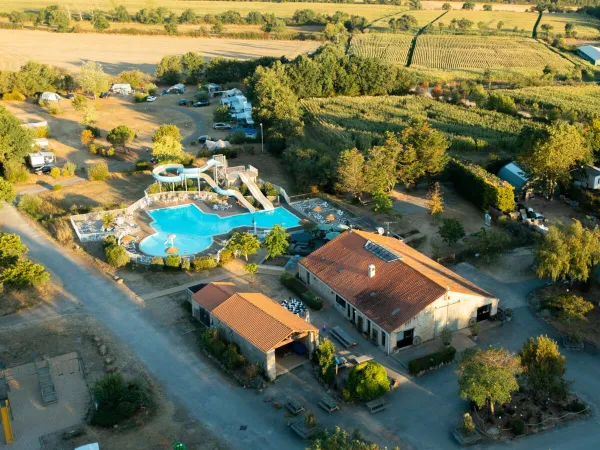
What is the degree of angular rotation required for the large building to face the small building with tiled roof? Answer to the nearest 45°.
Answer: approximately 90° to its right

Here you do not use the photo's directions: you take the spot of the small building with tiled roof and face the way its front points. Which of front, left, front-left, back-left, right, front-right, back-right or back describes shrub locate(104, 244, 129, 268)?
back

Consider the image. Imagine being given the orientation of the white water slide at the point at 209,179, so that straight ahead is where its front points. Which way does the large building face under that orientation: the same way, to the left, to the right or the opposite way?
the same way

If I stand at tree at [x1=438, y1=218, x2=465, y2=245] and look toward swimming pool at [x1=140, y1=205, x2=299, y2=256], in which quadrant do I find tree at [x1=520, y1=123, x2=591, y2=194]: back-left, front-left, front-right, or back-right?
back-right

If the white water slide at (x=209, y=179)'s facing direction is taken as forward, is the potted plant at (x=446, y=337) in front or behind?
in front

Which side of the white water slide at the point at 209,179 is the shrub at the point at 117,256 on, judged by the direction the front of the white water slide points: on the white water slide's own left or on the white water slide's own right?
on the white water slide's own right

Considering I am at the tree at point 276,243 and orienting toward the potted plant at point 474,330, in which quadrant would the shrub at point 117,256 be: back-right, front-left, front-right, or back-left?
back-right

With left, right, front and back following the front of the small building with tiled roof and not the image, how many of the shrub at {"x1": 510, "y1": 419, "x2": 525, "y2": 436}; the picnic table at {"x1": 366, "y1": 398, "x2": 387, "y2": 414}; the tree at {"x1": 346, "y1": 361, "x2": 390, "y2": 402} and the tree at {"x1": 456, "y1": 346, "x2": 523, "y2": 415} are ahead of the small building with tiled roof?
4

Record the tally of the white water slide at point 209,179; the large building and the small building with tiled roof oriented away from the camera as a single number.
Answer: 0

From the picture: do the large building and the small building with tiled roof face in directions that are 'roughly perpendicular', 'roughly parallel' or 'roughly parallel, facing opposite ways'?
roughly parallel

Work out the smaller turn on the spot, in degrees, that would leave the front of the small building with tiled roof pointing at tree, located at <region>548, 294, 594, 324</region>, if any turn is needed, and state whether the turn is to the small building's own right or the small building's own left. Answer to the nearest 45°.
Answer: approximately 45° to the small building's own left

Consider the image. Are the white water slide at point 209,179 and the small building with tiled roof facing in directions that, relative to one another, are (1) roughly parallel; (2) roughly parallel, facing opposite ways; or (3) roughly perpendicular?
roughly parallel
